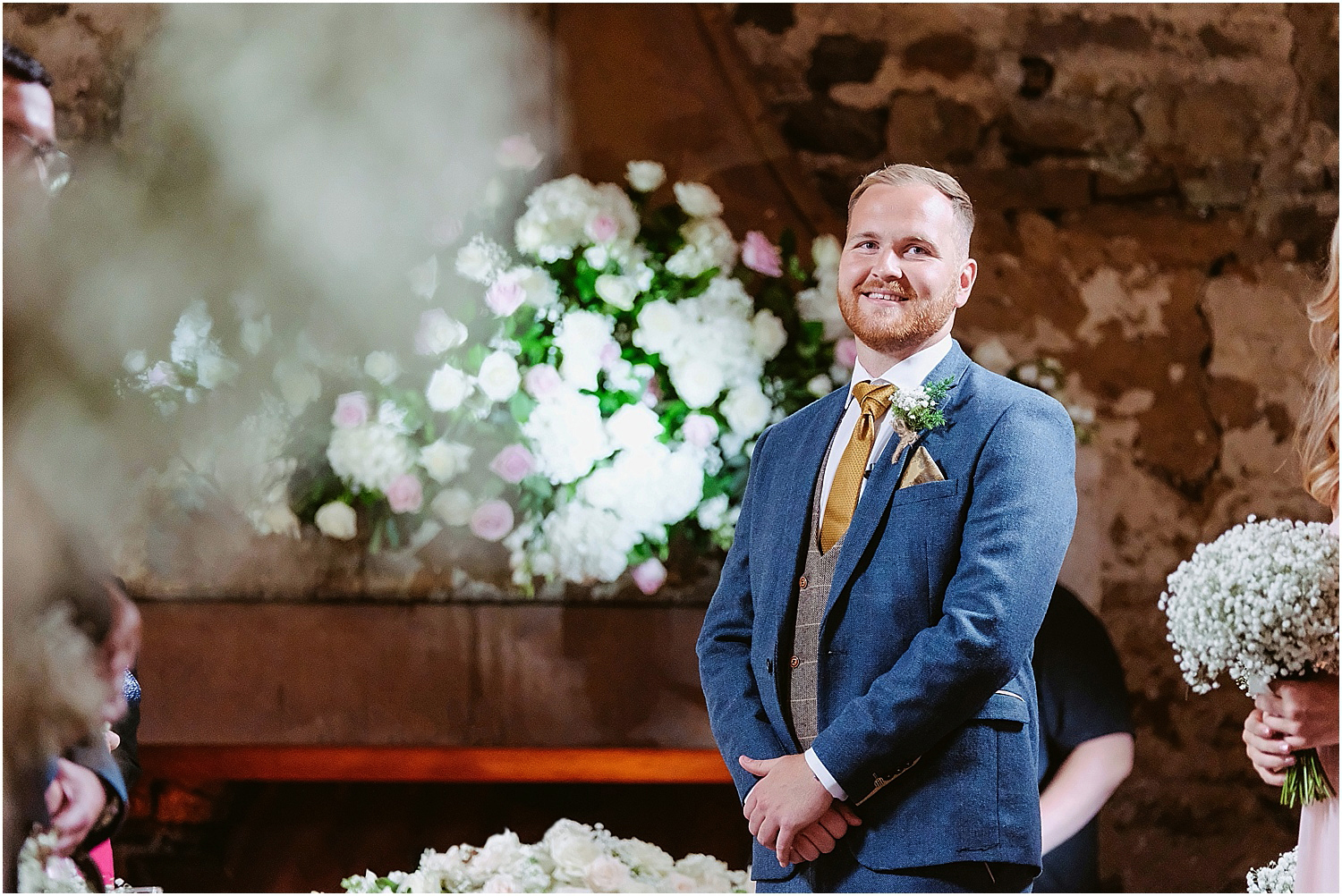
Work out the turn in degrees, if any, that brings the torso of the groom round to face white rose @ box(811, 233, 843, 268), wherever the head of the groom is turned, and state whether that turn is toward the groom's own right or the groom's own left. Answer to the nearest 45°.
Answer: approximately 135° to the groom's own right

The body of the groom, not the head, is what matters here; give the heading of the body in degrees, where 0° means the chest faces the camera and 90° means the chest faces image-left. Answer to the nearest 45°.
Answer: approximately 45°

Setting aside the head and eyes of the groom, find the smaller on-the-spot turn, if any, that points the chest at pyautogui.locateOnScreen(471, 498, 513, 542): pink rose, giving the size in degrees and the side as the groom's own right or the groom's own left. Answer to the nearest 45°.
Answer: approximately 90° to the groom's own right

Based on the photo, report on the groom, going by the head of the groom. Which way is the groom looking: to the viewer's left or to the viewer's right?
to the viewer's left

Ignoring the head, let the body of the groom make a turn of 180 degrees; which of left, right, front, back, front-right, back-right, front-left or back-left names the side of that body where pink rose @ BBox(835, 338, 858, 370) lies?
front-left
